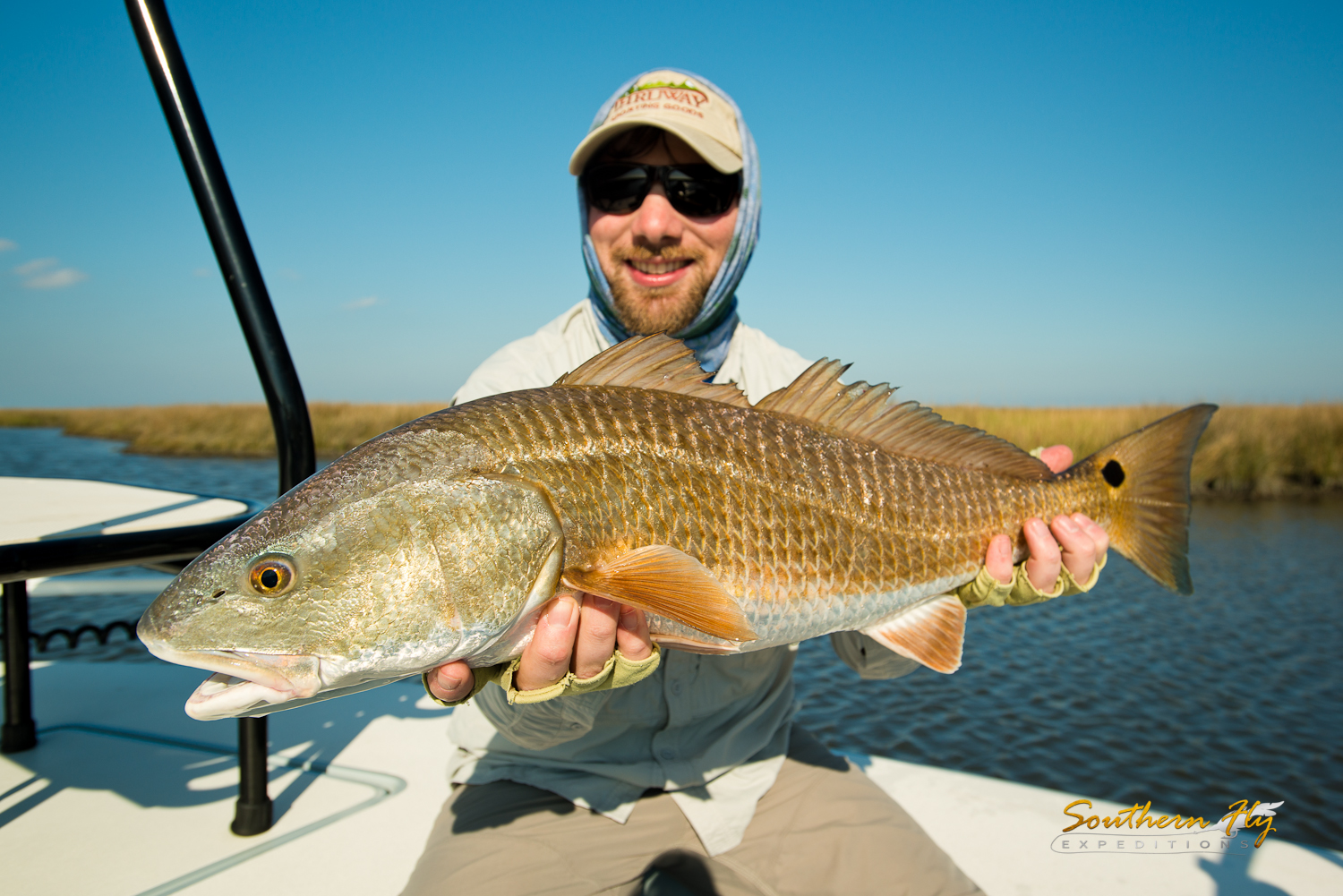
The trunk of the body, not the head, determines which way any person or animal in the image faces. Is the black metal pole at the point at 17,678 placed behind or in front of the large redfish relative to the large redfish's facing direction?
in front

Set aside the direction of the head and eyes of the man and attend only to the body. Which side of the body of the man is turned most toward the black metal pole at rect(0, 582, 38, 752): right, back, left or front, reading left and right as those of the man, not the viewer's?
right

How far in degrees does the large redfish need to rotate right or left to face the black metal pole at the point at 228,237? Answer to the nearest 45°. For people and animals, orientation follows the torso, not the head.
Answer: approximately 45° to its right

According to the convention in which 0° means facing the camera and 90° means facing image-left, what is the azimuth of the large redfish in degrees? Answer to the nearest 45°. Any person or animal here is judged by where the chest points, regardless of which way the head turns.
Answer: approximately 90°

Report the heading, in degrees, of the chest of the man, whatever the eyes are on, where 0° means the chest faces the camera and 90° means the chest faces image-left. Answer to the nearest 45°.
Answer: approximately 0°
